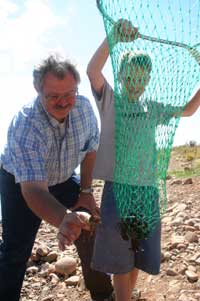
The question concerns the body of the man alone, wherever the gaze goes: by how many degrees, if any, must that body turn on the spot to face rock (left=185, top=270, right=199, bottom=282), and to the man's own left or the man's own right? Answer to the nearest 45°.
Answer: approximately 90° to the man's own left

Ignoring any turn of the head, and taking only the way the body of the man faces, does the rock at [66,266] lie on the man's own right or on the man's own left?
on the man's own left

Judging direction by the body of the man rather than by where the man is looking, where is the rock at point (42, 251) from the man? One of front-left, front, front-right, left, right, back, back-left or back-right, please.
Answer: back-left

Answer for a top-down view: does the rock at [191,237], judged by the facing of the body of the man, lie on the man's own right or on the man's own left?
on the man's own left

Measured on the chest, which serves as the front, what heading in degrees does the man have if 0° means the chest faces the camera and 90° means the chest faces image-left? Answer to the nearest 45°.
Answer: approximately 315°
